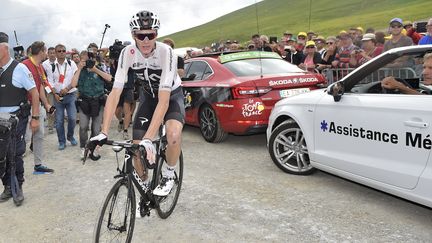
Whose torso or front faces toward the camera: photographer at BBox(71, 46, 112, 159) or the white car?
the photographer

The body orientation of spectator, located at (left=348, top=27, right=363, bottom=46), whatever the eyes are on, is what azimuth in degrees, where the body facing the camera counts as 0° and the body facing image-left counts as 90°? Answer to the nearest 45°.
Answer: approximately 45°

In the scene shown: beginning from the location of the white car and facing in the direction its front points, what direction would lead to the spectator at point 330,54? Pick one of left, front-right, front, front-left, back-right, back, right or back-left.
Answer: front-right

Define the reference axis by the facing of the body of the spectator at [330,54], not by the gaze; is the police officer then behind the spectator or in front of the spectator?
in front

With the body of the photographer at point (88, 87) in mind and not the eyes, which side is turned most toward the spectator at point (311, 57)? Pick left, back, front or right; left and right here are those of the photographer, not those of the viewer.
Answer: left

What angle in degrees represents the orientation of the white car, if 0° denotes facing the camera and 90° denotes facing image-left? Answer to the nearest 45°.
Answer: approximately 135°

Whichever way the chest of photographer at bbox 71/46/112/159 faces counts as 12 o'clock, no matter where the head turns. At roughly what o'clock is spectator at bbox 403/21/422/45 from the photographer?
The spectator is roughly at 9 o'clock from the photographer.

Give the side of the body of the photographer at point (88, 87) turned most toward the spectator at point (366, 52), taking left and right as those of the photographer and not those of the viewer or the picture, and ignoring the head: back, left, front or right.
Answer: left

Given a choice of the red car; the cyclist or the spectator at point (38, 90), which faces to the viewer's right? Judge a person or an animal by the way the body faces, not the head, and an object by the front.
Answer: the spectator

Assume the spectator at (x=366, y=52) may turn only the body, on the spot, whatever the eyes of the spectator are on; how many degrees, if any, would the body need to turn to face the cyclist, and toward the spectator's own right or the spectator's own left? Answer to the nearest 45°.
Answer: approximately 45° to the spectator's own left

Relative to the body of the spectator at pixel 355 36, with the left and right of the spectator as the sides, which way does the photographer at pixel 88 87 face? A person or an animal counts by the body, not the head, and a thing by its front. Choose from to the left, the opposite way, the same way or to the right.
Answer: to the left

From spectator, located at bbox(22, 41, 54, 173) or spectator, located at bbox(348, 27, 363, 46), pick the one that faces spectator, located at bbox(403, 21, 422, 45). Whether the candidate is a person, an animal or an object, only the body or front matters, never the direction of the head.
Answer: spectator, located at bbox(22, 41, 54, 173)

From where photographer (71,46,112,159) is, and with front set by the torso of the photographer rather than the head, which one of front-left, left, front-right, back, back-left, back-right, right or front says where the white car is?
front-left

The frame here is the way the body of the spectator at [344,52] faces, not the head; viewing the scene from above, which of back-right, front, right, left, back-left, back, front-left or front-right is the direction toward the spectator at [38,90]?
front

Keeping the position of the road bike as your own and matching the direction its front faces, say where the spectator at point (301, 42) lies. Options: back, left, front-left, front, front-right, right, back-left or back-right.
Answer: back

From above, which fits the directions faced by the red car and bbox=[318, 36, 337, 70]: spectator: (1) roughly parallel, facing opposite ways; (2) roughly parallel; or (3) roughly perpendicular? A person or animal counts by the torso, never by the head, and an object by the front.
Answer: roughly perpendicular

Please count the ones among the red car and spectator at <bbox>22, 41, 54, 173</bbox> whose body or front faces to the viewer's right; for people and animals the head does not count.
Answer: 1

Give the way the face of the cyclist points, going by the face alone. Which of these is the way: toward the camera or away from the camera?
toward the camera

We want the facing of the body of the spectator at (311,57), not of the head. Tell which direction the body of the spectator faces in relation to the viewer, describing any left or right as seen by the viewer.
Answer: facing the viewer and to the left of the viewer

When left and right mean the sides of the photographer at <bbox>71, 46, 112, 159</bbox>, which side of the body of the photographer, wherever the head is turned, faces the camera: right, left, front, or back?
front
